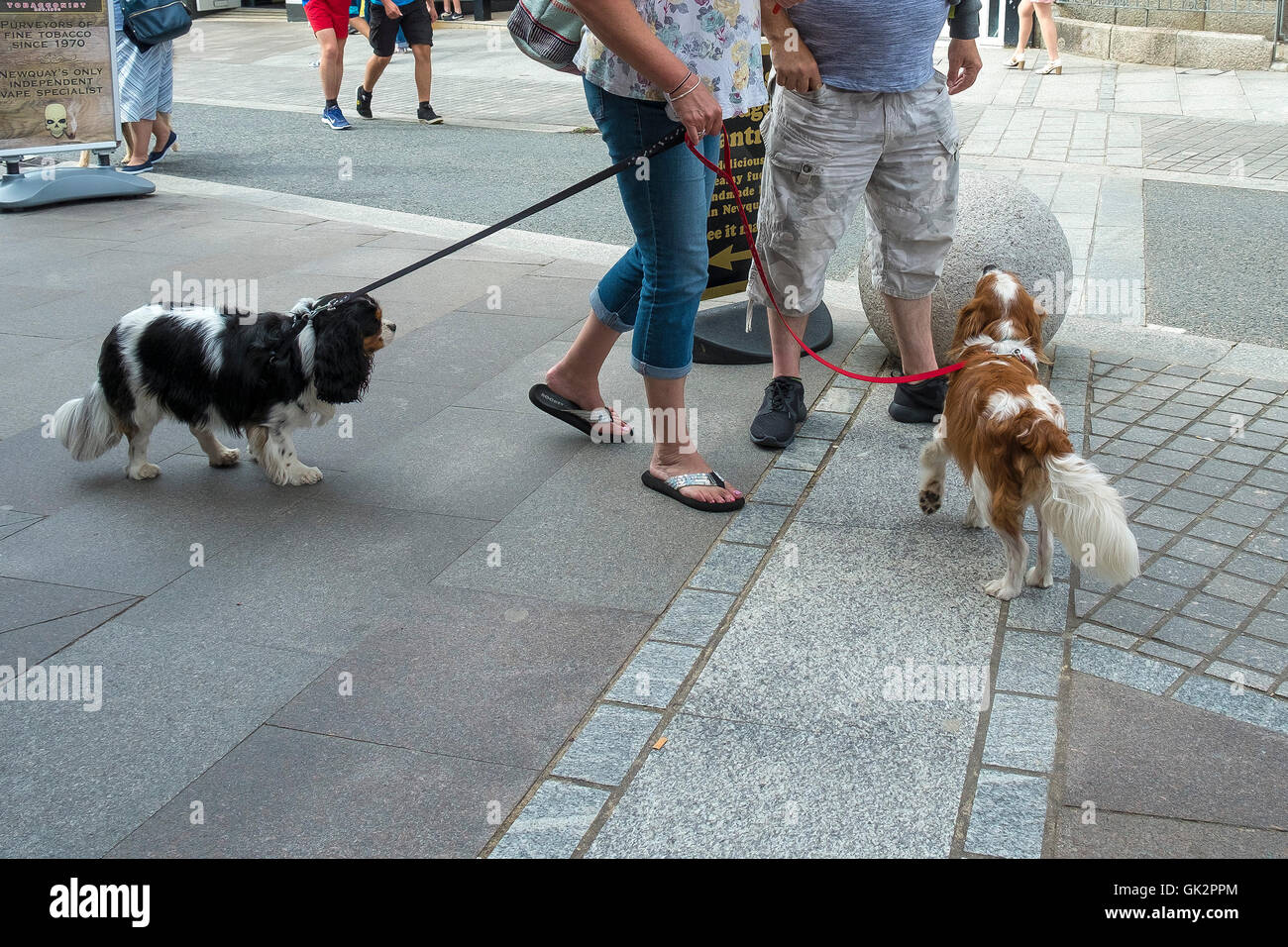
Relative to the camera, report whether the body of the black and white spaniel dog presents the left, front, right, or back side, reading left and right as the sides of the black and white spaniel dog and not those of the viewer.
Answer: right

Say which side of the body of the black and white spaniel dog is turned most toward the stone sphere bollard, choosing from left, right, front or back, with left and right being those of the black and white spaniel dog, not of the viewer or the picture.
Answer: front

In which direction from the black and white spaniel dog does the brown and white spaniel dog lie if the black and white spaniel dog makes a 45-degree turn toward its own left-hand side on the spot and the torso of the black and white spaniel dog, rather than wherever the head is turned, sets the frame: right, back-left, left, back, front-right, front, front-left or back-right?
right
